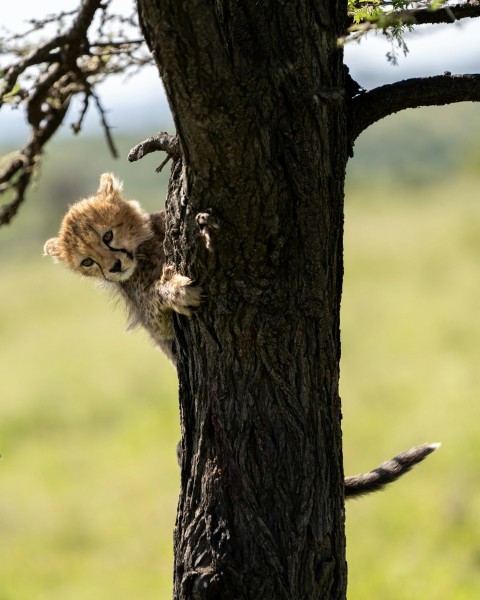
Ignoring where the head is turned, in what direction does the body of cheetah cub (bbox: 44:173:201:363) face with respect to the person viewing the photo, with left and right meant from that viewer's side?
facing the viewer
